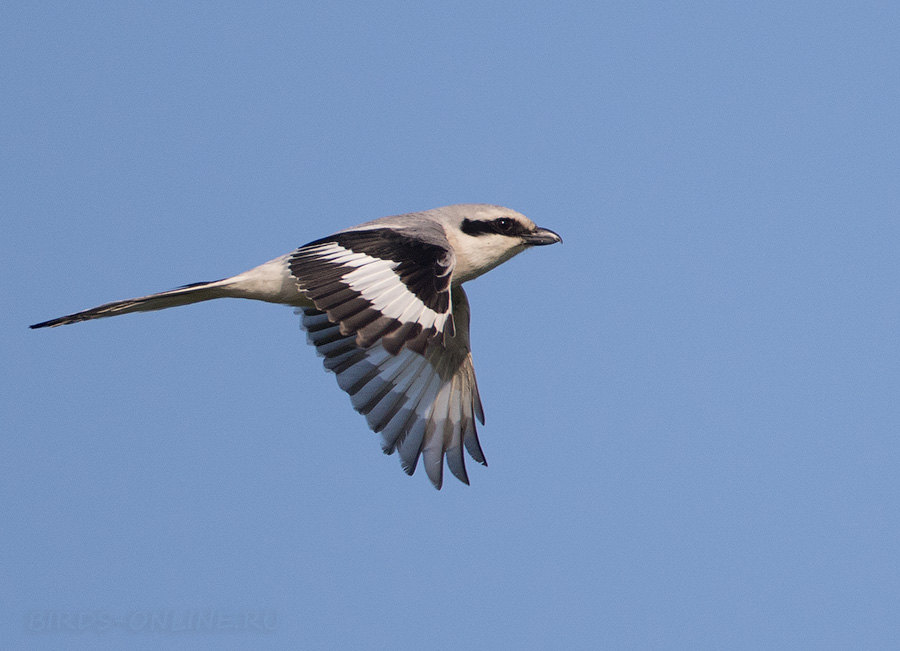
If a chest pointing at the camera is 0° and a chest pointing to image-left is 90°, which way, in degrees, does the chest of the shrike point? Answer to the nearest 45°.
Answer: approximately 270°
